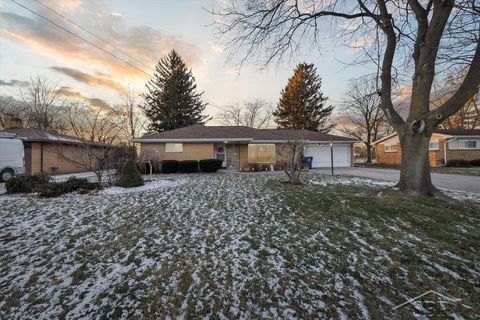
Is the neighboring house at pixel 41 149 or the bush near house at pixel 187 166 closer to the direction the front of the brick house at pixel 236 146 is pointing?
the bush near house

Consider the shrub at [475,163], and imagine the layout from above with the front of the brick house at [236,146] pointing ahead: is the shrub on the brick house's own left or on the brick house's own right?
on the brick house's own left

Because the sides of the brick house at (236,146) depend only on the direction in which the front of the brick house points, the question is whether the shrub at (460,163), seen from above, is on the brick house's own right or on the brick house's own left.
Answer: on the brick house's own left

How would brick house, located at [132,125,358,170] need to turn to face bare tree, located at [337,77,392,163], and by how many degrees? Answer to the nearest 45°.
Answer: approximately 135° to its left

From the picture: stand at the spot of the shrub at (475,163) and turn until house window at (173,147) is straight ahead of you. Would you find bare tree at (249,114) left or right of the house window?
right

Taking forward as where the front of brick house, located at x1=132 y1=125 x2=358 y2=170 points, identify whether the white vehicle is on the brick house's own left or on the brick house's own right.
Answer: on the brick house's own right

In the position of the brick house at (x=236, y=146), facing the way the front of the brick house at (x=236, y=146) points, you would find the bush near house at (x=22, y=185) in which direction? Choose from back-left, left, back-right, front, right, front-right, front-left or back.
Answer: front-right

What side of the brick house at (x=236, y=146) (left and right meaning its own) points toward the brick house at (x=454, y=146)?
left

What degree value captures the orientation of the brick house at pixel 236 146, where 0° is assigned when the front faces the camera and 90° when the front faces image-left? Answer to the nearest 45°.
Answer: approximately 0°

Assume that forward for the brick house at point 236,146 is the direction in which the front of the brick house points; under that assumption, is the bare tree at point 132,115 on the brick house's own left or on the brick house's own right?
on the brick house's own right

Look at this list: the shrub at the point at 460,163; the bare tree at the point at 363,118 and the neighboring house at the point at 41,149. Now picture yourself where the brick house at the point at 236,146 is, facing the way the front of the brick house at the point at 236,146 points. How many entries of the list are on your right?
1

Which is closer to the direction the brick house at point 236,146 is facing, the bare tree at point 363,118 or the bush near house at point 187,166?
the bush near house

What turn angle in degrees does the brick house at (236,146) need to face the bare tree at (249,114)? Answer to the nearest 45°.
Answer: approximately 180°

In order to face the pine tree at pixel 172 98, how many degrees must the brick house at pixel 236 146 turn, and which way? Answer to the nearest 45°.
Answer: approximately 135° to its right
